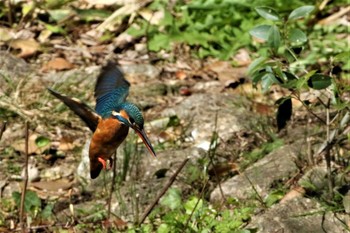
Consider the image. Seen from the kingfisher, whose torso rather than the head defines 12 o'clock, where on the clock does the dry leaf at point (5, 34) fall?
The dry leaf is roughly at 7 o'clock from the kingfisher.

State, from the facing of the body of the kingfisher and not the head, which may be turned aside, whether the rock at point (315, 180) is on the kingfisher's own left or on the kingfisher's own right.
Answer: on the kingfisher's own left

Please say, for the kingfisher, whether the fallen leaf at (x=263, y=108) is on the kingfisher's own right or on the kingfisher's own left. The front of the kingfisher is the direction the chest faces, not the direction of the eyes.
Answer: on the kingfisher's own left

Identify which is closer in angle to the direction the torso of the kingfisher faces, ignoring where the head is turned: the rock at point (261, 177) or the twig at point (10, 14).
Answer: the rock

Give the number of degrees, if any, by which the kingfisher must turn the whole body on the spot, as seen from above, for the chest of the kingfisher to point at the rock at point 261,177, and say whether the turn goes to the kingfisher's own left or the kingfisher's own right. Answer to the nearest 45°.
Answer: approximately 90° to the kingfisher's own left

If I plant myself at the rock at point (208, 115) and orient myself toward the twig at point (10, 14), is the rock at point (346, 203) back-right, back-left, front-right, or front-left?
back-left

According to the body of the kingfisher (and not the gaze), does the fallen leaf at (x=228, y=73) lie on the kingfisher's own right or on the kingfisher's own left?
on the kingfisher's own left

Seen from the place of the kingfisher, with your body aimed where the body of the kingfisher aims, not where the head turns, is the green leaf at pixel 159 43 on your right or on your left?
on your left

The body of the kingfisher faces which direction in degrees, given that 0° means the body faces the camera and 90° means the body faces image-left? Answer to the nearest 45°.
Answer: approximately 315°

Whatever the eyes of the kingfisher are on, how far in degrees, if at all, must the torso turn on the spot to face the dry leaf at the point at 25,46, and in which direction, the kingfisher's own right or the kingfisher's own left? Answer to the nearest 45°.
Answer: approximately 135° to the kingfisher's own left
